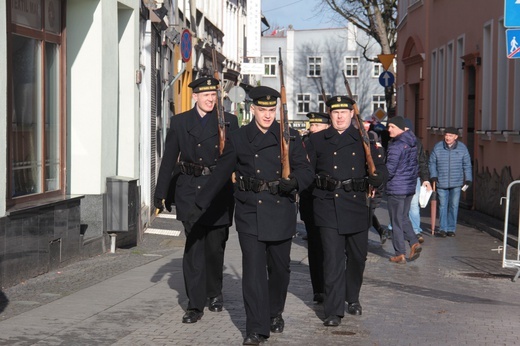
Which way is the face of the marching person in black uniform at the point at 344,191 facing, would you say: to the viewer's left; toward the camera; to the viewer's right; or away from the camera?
toward the camera

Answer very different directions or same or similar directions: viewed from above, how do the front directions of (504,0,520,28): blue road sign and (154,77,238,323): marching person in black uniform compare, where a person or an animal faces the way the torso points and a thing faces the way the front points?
same or similar directions

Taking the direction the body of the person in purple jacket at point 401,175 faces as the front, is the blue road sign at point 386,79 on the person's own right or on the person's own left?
on the person's own right

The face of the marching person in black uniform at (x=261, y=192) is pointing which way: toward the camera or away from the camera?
toward the camera

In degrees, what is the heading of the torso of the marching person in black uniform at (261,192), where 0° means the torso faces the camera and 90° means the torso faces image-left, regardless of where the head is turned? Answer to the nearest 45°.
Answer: approximately 0°

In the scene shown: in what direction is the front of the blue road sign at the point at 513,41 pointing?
toward the camera

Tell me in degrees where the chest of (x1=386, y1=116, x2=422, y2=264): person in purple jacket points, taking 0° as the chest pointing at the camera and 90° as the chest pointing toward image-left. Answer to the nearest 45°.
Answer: approximately 90°

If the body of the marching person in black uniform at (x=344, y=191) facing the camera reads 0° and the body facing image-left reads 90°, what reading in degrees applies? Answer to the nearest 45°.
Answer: approximately 0°

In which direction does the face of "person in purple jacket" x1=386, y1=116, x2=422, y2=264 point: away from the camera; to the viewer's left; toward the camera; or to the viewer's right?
to the viewer's left

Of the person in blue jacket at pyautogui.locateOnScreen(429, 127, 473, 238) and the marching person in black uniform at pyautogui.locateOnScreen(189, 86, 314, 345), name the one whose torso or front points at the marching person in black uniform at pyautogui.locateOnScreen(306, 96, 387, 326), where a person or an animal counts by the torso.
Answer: the person in blue jacket

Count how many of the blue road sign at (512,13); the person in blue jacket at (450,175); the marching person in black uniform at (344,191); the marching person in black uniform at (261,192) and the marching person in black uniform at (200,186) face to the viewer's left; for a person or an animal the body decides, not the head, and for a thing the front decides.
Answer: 0

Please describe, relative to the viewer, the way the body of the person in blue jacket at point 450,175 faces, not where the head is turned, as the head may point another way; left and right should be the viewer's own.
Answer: facing the viewer

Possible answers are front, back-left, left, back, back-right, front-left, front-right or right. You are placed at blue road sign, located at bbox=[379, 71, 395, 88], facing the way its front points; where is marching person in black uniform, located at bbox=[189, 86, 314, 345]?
front

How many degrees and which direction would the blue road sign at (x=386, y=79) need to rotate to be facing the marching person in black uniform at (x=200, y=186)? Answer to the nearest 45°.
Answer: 0° — it already faces them
